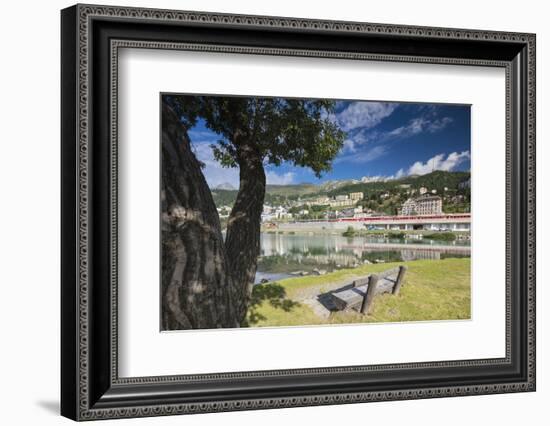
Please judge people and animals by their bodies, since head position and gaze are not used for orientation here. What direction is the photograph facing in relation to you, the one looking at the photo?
facing the viewer and to the right of the viewer

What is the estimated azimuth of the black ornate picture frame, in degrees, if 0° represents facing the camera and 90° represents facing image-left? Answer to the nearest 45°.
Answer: approximately 315°
